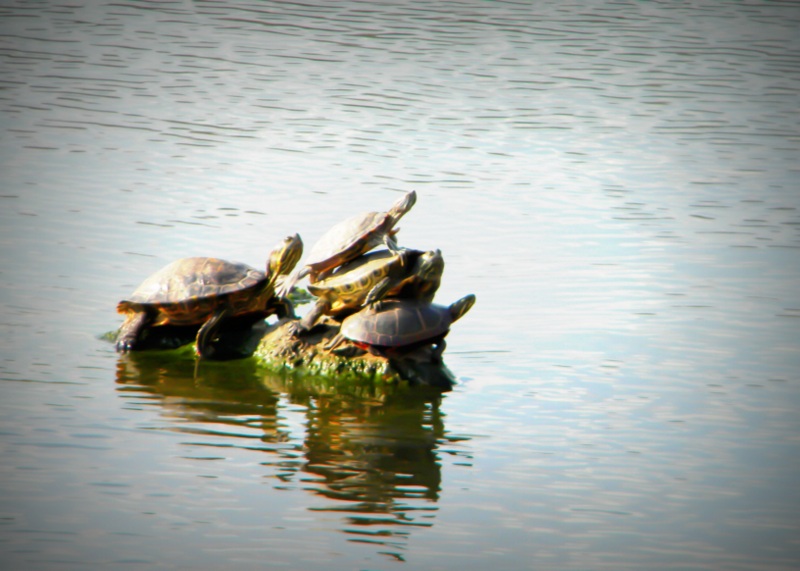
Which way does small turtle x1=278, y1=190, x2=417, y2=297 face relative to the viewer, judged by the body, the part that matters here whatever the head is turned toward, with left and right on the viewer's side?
facing to the right of the viewer

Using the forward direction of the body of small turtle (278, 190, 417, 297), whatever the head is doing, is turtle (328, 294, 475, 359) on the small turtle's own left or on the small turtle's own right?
on the small turtle's own right

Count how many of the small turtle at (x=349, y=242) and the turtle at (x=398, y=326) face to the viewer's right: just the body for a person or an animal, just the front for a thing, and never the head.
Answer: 2

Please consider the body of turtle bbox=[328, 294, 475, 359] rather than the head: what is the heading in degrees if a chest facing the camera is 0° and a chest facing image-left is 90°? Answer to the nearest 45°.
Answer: approximately 270°

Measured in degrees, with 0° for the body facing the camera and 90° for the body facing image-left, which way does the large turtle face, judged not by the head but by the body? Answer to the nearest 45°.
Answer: approximately 270°
